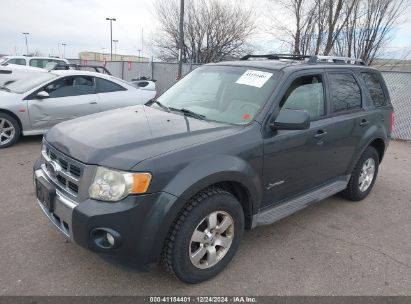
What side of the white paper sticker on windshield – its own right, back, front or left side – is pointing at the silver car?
right

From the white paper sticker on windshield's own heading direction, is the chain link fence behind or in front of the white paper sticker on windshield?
behind

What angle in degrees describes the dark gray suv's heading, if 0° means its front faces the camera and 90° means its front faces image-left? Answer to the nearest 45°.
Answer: approximately 45°

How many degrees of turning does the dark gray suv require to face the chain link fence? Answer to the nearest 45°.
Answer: approximately 180°

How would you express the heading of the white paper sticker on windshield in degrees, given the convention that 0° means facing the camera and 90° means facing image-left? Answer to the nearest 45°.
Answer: approximately 45°

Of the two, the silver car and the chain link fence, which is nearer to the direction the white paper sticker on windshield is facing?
the silver car

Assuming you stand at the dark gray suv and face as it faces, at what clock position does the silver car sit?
The silver car is roughly at 3 o'clock from the dark gray suv.
